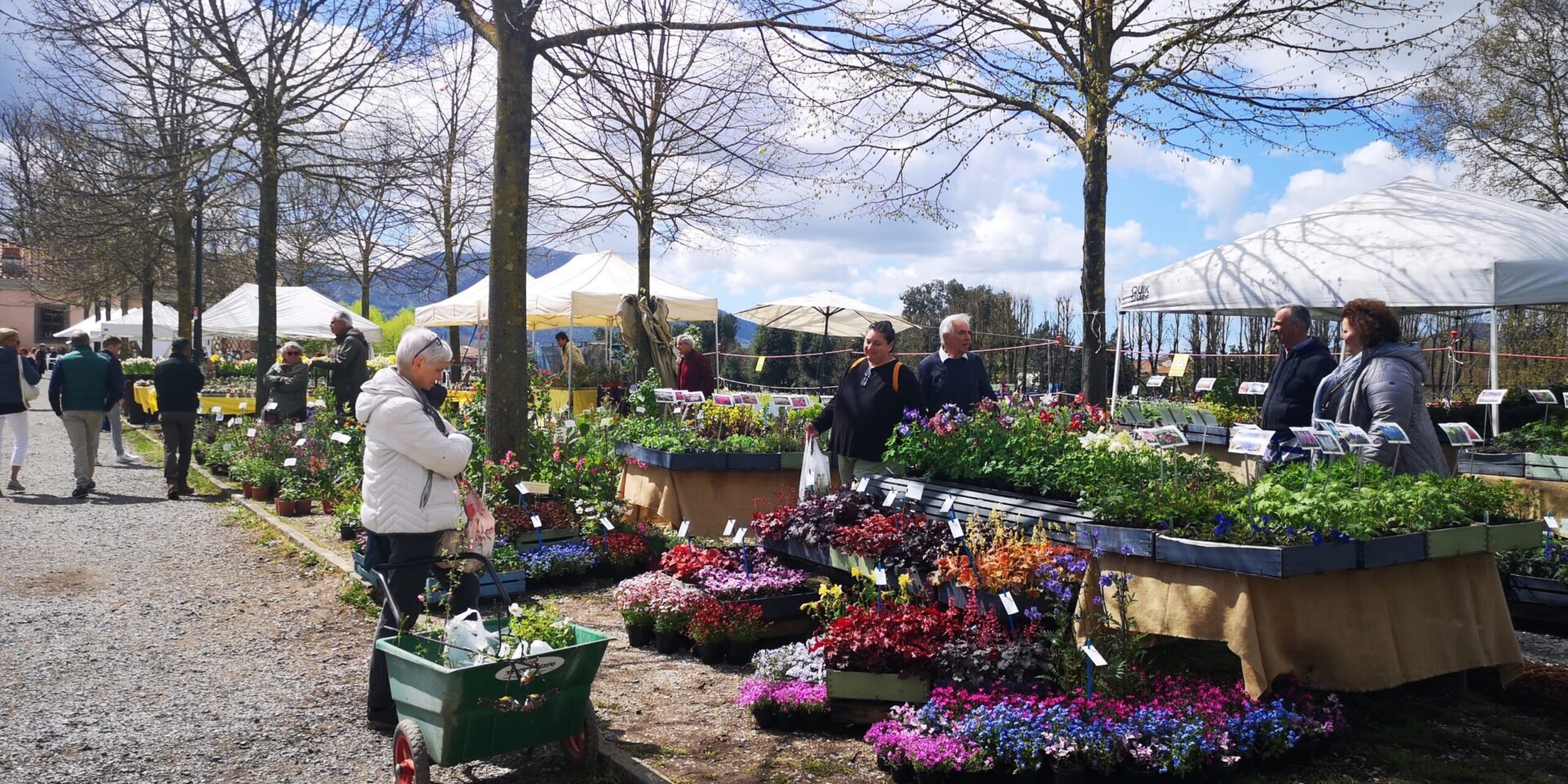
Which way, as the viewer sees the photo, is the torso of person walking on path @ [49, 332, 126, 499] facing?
away from the camera

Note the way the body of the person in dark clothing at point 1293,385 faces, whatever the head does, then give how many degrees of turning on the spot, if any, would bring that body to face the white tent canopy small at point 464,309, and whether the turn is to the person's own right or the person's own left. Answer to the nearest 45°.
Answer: approximately 45° to the person's own right

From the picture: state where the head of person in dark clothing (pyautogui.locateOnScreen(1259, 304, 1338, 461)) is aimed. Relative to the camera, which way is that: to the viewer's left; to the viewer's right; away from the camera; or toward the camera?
to the viewer's left

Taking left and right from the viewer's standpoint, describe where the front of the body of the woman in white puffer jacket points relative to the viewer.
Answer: facing to the right of the viewer

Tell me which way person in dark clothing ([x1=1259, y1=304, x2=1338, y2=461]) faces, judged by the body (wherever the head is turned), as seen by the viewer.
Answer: to the viewer's left

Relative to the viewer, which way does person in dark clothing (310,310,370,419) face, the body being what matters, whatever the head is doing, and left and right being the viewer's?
facing to the left of the viewer

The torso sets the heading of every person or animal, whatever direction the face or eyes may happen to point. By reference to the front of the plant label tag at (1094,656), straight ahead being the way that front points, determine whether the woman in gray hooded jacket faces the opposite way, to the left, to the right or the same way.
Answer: to the right

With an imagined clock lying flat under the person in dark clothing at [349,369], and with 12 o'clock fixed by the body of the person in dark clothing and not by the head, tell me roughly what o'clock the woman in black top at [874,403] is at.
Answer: The woman in black top is roughly at 8 o'clock from the person in dark clothing.

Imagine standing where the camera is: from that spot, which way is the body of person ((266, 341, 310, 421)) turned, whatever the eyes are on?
toward the camera

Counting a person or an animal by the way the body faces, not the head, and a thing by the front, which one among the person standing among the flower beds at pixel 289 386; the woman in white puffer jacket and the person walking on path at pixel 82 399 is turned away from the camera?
the person walking on path at pixel 82 399

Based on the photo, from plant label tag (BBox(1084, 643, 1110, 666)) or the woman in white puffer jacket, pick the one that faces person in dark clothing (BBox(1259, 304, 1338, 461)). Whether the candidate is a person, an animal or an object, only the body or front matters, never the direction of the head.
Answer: the woman in white puffer jacket

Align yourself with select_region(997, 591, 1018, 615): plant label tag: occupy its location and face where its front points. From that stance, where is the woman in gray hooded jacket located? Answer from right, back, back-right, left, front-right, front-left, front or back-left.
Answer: back-left

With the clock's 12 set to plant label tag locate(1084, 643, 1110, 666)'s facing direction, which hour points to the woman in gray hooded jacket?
The woman in gray hooded jacket is roughly at 7 o'clock from the plant label tag.

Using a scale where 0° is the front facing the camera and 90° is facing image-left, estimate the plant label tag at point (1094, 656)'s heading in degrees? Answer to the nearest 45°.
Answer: approximately 0°

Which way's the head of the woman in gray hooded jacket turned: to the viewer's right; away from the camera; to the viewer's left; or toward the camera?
to the viewer's left

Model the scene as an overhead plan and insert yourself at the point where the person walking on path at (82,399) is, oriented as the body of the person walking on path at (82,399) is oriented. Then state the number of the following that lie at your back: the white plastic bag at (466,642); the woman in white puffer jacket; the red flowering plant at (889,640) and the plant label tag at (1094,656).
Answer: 4

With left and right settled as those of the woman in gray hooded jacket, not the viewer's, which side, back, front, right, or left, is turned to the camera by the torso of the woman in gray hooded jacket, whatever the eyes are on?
left
